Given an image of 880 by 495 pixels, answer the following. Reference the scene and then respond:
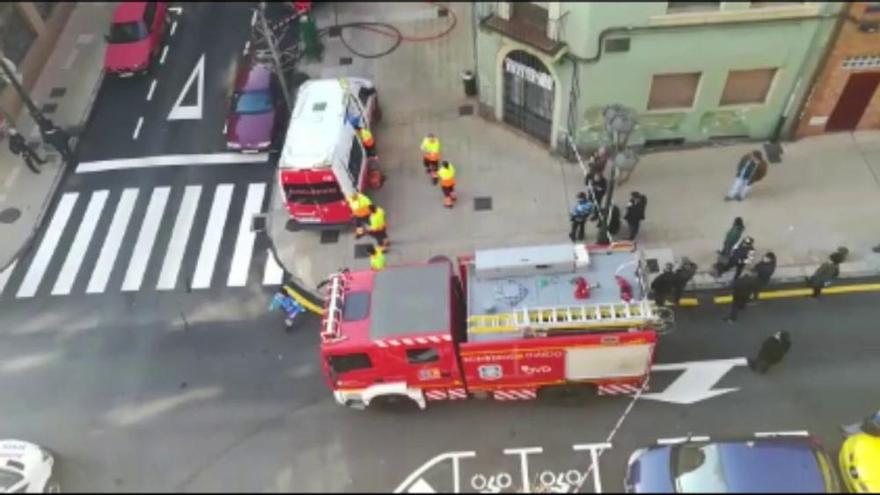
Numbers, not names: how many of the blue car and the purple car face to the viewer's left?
1

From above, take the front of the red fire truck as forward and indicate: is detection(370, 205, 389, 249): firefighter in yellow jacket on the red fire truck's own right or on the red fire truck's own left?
on the red fire truck's own right

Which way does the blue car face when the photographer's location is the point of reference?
facing to the left of the viewer

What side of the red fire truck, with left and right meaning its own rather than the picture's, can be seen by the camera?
left

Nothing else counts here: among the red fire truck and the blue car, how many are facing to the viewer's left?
2

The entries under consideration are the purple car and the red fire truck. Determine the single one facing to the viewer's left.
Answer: the red fire truck

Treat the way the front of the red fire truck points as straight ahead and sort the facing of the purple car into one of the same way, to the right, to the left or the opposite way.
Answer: to the left

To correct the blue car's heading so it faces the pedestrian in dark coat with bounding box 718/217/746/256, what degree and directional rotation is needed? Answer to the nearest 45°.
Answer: approximately 90° to its right
